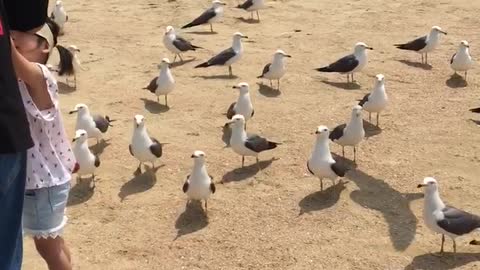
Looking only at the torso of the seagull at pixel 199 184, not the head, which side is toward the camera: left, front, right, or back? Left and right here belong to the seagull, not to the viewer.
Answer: front

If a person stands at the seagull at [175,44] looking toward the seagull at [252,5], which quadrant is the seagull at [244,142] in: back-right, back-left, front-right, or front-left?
back-right

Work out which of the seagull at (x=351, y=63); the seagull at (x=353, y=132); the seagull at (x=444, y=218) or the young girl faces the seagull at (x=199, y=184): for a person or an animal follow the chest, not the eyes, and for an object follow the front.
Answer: the seagull at (x=444, y=218)

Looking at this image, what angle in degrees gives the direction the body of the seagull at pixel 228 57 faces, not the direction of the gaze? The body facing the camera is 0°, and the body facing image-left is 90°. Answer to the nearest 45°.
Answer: approximately 270°

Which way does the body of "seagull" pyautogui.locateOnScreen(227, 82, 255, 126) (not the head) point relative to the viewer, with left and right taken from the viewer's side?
facing the viewer

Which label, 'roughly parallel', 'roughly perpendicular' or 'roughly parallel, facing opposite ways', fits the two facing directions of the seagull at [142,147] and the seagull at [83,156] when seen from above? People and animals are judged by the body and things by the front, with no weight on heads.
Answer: roughly parallel

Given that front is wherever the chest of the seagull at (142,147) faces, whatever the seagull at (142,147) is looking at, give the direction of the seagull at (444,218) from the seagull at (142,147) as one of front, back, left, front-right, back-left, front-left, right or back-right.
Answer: left

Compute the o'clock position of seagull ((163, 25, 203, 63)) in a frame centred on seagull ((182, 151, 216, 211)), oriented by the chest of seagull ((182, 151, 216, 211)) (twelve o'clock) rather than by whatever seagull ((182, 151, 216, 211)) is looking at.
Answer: seagull ((163, 25, 203, 63)) is roughly at 6 o'clock from seagull ((182, 151, 216, 211)).

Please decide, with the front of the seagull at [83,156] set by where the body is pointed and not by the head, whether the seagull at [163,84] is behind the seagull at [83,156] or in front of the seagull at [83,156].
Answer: behind

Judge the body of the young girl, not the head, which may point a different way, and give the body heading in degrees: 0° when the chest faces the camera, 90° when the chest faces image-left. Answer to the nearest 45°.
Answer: approximately 90°

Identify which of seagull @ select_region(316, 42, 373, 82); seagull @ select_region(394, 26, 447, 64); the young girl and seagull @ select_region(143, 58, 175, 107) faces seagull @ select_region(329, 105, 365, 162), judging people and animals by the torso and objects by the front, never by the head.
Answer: seagull @ select_region(143, 58, 175, 107)
